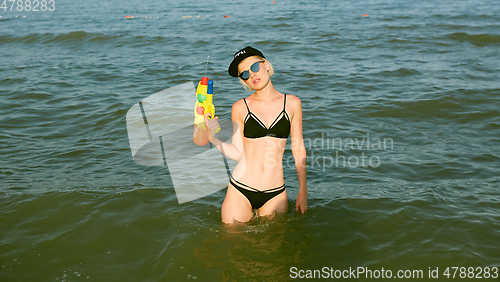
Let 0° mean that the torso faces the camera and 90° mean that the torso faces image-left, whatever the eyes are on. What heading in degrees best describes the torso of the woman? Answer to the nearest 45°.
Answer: approximately 0°
